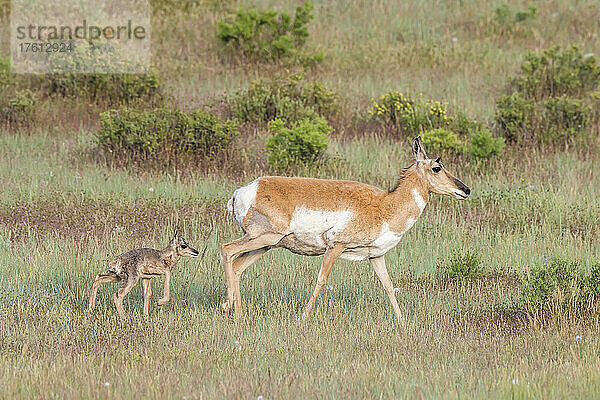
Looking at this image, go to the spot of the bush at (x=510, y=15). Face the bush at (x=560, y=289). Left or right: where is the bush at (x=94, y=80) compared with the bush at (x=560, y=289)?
right

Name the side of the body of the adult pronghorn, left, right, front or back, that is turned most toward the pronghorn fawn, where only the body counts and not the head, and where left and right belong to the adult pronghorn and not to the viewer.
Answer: back

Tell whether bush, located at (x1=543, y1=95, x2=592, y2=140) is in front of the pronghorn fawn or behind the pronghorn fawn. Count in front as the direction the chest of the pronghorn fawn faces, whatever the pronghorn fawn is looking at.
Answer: in front

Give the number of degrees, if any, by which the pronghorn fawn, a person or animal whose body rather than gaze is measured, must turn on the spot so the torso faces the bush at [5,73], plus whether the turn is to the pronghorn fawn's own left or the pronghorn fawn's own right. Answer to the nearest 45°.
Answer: approximately 90° to the pronghorn fawn's own left

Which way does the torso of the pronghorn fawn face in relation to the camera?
to the viewer's right

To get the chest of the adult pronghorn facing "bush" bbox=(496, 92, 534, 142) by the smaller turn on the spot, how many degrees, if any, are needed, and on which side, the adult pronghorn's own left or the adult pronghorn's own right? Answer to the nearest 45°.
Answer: approximately 90° to the adult pronghorn's own left

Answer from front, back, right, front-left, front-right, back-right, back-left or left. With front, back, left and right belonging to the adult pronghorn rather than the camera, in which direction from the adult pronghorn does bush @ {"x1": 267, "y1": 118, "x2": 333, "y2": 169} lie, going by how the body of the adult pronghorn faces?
left

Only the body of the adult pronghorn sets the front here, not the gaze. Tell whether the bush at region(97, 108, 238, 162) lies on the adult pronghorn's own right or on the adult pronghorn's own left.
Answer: on the adult pronghorn's own left

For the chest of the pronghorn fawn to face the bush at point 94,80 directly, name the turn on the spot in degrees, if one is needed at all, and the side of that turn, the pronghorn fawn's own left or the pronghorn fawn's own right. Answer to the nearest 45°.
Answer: approximately 90° to the pronghorn fawn's own left

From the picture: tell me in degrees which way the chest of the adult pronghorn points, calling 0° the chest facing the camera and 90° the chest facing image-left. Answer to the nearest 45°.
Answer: approximately 270°

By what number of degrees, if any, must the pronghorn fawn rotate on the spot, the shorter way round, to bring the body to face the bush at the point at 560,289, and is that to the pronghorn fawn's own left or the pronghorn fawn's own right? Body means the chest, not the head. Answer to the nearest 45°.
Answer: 0° — it already faces it

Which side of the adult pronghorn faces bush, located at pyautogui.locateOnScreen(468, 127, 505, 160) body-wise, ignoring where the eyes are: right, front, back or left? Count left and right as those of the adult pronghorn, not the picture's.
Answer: left

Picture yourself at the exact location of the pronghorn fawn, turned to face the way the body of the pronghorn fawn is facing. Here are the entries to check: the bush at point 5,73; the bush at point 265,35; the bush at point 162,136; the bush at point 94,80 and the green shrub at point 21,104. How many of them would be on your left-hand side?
5

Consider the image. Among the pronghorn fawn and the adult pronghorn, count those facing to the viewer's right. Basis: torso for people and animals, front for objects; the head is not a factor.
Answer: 2

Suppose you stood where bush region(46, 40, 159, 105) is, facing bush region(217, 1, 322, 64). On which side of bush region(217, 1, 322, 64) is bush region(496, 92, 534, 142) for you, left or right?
right
